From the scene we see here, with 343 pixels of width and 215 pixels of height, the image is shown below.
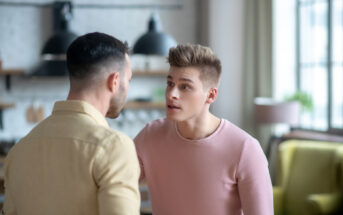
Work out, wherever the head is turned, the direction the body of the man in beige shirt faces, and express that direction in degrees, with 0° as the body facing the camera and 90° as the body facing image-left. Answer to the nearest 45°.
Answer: approximately 225°

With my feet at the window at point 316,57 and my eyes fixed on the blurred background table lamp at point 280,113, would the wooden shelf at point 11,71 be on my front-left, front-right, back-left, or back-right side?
front-right

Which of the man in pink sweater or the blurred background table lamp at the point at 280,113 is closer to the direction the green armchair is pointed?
the man in pink sweater

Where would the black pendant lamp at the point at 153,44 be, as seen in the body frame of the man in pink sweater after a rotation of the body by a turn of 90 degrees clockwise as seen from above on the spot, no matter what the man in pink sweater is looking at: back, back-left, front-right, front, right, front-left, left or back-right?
front-right

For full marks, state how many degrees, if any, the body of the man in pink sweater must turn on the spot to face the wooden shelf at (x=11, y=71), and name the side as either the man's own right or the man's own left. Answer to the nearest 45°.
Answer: approximately 90° to the man's own right

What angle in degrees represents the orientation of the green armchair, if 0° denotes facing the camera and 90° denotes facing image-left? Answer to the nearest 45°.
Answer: approximately 45°

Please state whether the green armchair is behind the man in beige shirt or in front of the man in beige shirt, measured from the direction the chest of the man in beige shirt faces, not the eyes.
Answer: in front

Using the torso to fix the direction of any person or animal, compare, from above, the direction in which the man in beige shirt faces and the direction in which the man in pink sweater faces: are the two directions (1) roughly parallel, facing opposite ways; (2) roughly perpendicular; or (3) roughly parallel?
roughly parallel, facing opposite ways

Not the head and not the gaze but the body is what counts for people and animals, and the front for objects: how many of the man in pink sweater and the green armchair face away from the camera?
0

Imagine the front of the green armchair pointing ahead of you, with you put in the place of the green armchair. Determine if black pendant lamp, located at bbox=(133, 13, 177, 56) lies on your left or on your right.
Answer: on your right

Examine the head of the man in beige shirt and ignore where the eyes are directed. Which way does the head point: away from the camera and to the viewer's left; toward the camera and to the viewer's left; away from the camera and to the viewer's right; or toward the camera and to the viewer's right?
away from the camera and to the viewer's right

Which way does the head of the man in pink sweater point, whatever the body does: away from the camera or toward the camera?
toward the camera

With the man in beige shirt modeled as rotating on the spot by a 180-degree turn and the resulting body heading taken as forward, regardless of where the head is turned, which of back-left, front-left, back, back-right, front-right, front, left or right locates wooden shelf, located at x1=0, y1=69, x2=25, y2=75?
back-right

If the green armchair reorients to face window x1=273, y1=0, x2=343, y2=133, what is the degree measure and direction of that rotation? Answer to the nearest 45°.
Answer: approximately 135° to its right

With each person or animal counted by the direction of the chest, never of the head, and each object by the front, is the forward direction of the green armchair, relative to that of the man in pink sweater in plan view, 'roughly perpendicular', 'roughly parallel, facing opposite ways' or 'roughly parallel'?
roughly parallel
